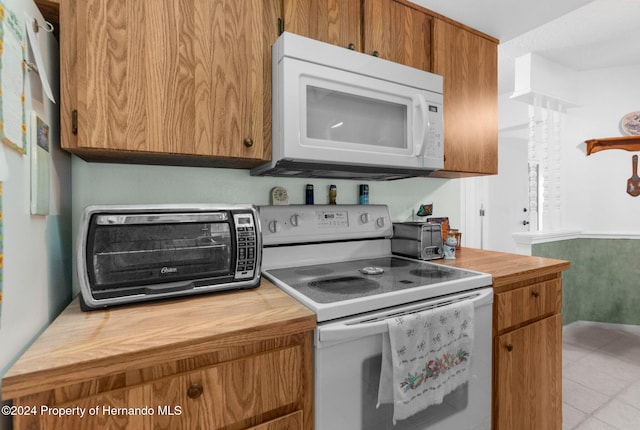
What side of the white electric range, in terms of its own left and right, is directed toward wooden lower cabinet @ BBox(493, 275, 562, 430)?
left

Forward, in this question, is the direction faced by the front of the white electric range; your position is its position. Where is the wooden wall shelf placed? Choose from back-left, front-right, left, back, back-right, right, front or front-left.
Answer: left

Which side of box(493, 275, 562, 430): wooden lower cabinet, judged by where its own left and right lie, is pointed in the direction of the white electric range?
right

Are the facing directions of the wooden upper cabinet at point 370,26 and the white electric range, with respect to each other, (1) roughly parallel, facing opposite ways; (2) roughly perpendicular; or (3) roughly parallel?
roughly parallel

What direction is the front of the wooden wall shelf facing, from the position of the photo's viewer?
facing the viewer and to the left of the viewer

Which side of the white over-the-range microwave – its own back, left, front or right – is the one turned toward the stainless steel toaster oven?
right

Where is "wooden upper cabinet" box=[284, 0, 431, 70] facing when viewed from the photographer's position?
facing the viewer and to the right of the viewer

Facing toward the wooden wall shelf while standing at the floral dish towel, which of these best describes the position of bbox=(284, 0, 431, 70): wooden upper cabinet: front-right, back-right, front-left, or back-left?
front-left
